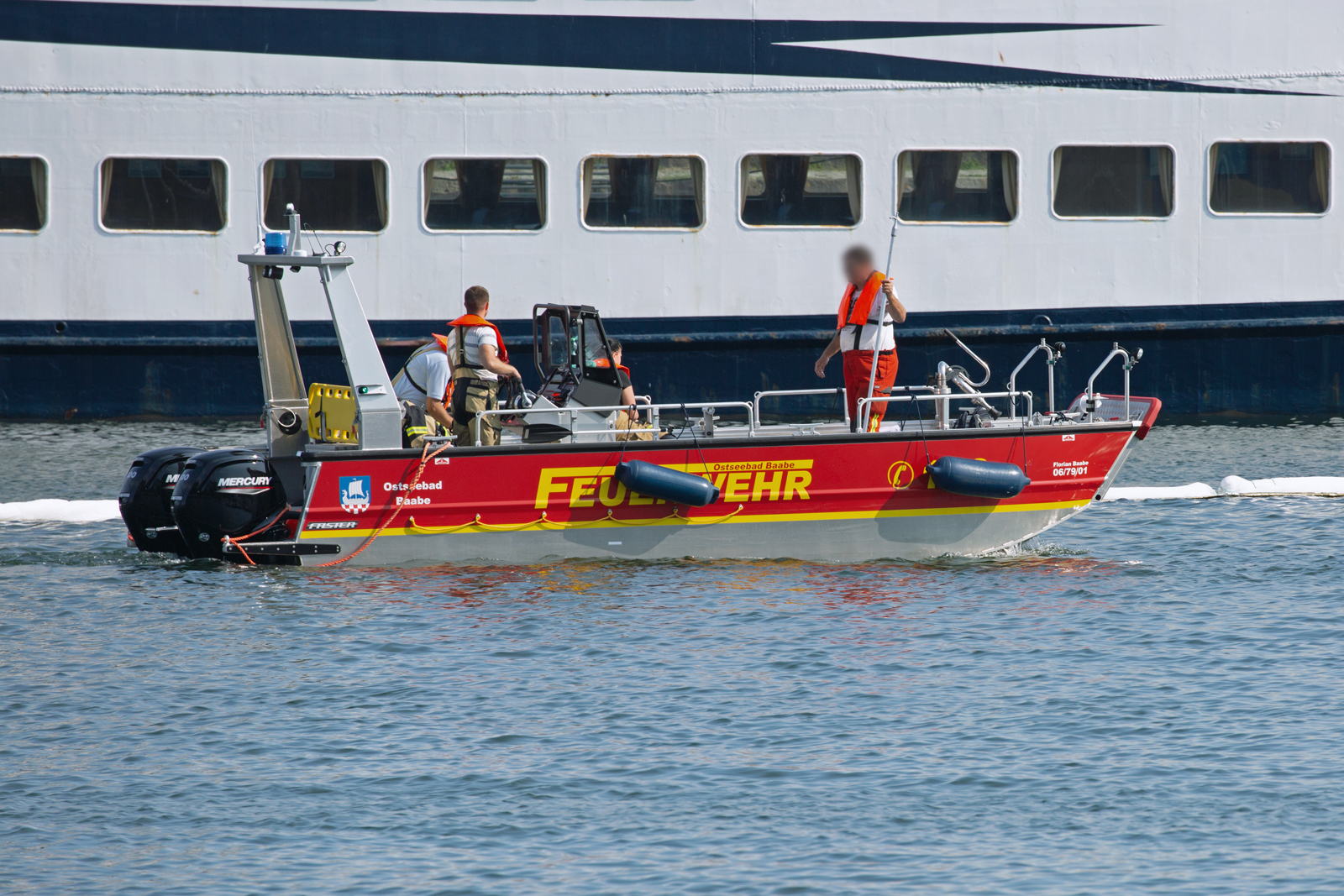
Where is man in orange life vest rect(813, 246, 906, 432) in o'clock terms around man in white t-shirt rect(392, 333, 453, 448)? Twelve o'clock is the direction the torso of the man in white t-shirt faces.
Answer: The man in orange life vest is roughly at 12 o'clock from the man in white t-shirt.

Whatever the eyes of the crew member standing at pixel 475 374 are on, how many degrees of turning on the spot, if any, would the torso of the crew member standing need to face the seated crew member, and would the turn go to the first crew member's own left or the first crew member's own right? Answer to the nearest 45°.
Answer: approximately 45° to the first crew member's own right

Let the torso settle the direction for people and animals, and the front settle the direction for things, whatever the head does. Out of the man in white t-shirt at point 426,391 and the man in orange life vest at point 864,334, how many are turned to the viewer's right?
1

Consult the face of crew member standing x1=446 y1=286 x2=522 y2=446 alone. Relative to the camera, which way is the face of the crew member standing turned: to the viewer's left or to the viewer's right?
to the viewer's right

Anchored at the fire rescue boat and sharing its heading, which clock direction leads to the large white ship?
The large white ship is roughly at 9 o'clock from the fire rescue boat.

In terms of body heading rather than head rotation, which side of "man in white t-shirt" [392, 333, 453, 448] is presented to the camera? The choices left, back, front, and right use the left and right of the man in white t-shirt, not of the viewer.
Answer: right

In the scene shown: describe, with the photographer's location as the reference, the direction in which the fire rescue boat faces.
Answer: facing to the right of the viewer

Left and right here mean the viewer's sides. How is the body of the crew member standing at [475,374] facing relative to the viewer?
facing away from the viewer and to the right of the viewer
